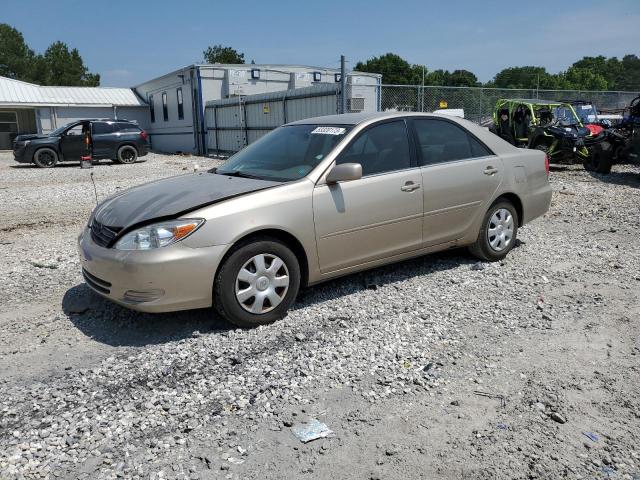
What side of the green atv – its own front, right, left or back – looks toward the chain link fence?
back

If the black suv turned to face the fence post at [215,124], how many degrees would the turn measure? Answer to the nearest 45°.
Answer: approximately 180°

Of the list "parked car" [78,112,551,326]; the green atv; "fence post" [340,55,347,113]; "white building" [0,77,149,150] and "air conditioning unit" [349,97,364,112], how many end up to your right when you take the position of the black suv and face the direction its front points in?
1

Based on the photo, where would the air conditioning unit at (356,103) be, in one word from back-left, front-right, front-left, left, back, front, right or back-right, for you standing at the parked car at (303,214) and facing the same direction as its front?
back-right

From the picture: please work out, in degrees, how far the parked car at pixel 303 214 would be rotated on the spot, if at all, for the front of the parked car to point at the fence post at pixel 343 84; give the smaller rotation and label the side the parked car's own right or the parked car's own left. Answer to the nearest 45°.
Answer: approximately 135° to the parked car's own right

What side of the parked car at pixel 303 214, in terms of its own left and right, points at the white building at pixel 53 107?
right

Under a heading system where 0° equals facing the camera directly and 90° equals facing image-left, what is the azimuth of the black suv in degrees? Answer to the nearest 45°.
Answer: approximately 90°

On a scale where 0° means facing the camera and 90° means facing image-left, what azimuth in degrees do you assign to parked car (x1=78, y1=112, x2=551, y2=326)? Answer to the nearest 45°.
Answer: approximately 45°
